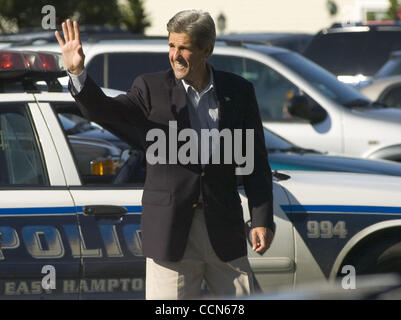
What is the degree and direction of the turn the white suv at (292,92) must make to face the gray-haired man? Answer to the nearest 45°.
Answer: approximately 90° to its right

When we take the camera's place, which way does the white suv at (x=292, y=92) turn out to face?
facing to the right of the viewer

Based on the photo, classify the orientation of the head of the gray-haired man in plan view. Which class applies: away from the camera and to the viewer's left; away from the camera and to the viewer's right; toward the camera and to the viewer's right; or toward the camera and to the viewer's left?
toward the camera and to the viewer's left

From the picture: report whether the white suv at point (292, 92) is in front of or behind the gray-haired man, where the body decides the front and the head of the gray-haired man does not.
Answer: behind

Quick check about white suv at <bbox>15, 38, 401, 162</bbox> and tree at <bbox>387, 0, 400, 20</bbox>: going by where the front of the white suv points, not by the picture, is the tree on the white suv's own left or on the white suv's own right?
on the white suv's own left

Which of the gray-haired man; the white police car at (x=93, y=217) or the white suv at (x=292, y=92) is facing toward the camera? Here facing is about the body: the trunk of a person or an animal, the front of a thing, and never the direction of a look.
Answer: the gray-haired man

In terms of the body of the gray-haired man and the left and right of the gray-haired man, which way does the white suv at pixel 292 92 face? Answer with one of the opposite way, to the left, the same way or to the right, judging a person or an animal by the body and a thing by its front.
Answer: to the left

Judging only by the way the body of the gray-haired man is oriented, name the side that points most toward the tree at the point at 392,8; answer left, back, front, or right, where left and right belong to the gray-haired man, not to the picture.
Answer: back
